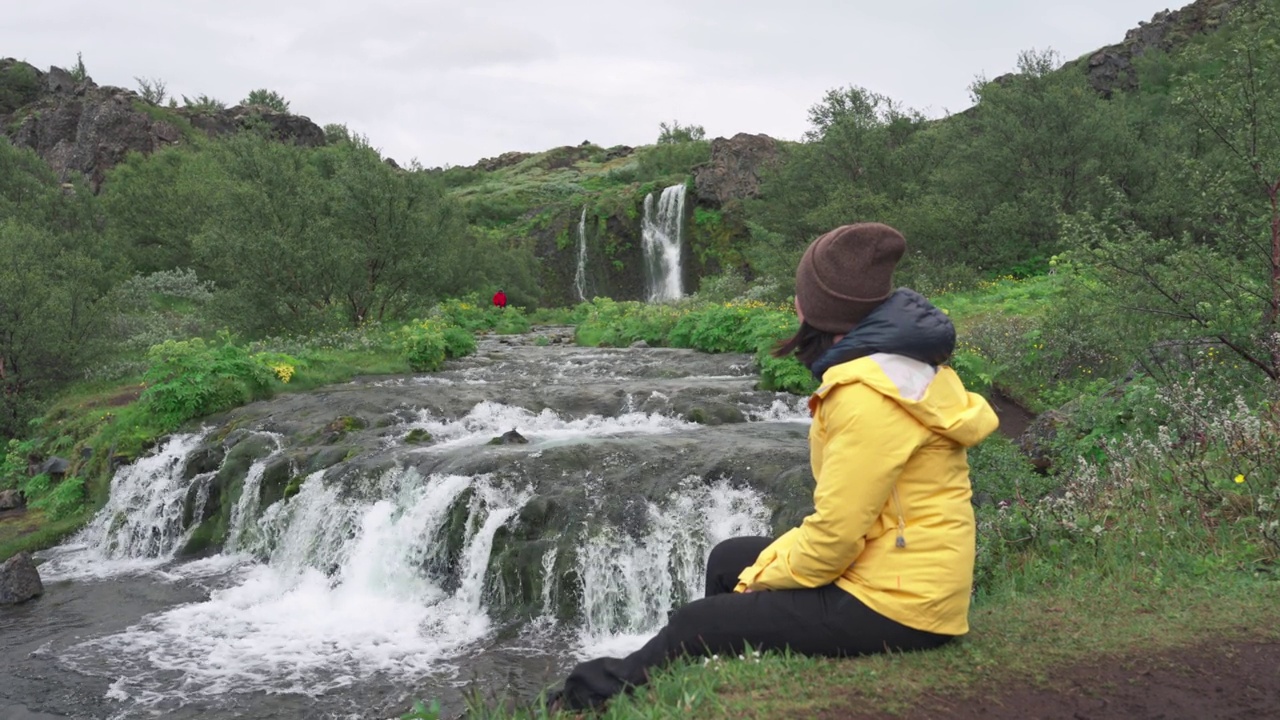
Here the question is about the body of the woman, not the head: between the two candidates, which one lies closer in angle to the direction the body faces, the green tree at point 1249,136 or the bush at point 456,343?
the bush

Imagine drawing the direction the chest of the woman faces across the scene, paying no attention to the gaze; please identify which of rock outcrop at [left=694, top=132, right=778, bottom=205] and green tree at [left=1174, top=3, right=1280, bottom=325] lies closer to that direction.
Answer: the rock outcrop

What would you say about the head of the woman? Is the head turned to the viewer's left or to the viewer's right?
to the viewer's left

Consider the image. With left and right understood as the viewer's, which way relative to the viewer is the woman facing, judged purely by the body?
facing to the left of the viewer

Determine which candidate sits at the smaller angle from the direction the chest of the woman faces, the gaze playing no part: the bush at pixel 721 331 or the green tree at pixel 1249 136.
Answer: the bush

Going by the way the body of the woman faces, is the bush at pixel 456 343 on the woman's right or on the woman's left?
on the woman's right

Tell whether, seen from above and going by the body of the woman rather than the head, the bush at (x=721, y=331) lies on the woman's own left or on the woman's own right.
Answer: on the woman's own right
